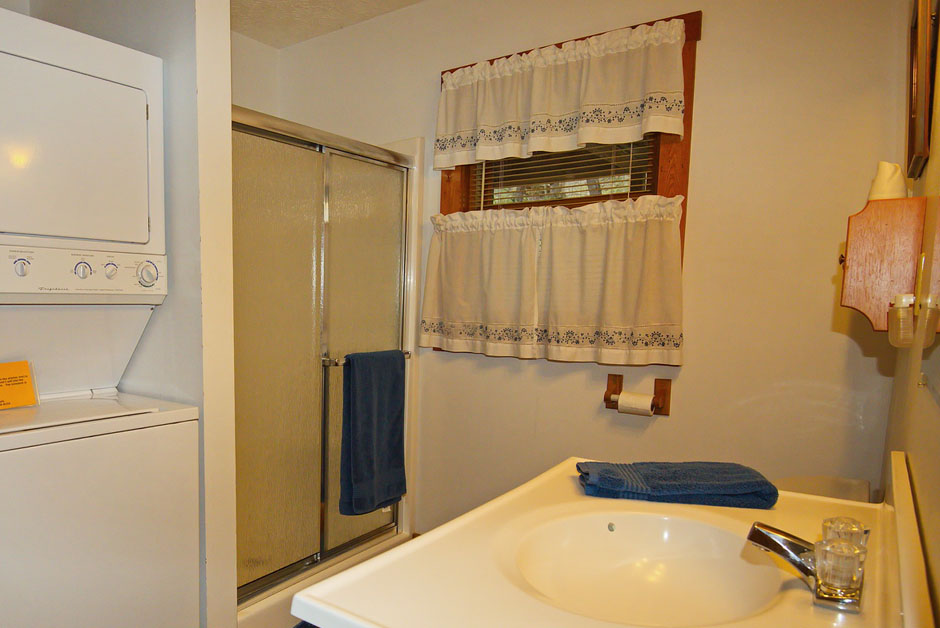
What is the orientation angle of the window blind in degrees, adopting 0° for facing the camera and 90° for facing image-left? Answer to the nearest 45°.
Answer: approximately 45°

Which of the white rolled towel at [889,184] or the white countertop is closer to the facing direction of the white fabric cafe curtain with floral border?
the white countertop

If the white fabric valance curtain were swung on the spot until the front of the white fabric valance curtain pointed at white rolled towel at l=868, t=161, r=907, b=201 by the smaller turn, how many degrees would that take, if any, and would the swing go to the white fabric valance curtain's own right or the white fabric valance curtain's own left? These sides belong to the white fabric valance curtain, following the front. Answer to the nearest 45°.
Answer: approximately 90° to the white fabric valance curtain's own left

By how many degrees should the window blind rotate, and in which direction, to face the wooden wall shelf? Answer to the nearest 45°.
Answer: approximately 90° to its left

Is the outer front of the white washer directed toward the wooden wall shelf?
yes

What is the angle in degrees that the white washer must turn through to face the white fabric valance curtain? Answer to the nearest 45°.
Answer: approximately 45° to its left

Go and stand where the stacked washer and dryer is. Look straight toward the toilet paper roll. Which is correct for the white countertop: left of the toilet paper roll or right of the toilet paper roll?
right

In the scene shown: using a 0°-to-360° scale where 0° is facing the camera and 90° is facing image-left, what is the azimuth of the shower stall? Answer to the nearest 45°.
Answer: approximately 315°

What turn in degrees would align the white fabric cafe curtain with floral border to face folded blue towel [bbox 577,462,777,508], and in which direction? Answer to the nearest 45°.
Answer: approximately 45° to its left

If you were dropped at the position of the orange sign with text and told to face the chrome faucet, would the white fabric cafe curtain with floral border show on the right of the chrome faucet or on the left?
left
